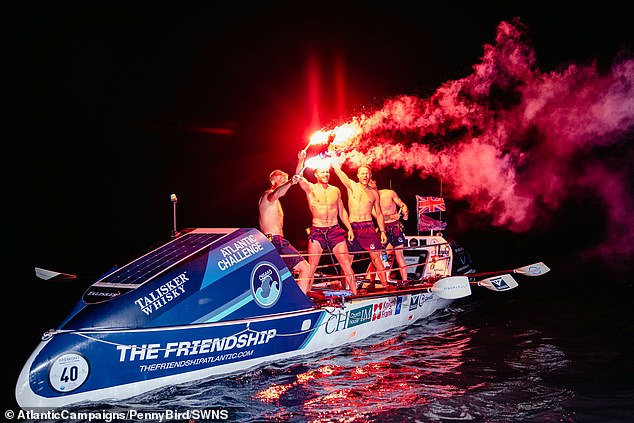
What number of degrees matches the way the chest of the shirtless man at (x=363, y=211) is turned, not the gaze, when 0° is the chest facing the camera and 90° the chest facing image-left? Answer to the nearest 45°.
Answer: approximately 0°

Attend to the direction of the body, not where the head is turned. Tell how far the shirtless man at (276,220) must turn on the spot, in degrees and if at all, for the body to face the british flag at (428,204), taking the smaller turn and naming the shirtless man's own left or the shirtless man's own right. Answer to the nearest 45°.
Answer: approximately 45° to the shirtless man's own left

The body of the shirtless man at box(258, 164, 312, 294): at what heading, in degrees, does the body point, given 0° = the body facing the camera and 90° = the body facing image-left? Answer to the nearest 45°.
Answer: approximately 270°

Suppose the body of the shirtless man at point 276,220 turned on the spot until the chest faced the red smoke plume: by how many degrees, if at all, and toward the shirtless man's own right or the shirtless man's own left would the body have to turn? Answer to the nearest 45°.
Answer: approximately 45° to the shirtless man's own left

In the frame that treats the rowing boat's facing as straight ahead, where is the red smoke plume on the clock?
The red smoke plume is roughly at 6 o'clock from the rowing boat.

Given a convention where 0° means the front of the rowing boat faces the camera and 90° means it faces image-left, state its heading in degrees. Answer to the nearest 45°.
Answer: approximately 45°

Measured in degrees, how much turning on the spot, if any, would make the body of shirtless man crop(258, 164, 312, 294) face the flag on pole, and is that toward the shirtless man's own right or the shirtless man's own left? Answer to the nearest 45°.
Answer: approximately 45° to the shirtless man's own left

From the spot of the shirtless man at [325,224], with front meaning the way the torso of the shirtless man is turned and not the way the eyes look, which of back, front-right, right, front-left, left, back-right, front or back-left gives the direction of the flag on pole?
back-left
